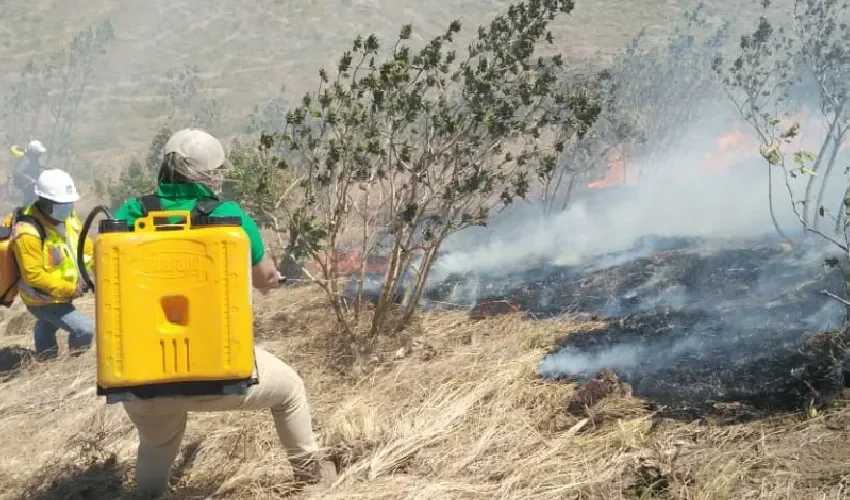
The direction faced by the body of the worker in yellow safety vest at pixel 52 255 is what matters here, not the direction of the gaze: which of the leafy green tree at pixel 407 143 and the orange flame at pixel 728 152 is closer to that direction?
the leafy green tree

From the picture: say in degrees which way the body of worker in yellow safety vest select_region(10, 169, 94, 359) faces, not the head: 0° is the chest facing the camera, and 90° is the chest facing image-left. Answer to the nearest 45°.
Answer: approximately 315°

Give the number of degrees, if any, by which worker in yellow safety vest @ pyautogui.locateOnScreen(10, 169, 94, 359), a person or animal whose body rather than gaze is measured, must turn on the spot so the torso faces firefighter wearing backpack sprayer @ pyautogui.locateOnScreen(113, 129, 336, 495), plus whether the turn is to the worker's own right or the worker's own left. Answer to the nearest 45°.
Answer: approximately 45° to the worker's own right

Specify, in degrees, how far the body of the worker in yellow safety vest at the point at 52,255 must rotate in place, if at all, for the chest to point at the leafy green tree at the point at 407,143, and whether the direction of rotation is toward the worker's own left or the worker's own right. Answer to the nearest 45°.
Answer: approximately 45° to the worker's own left

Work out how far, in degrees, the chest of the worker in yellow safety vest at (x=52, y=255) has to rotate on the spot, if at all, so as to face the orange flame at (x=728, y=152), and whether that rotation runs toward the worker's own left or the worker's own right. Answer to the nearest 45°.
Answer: approximately 90° to the worker's own left
